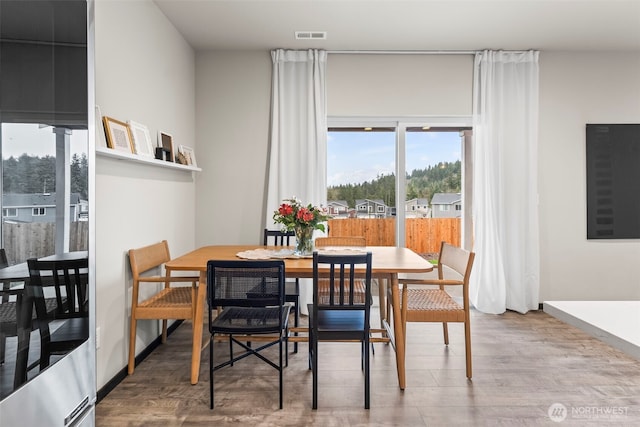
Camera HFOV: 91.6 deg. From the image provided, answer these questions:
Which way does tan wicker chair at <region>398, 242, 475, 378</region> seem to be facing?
to the viewer's left

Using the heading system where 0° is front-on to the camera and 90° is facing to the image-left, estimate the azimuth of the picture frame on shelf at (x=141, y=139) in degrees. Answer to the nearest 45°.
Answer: approximately 315°

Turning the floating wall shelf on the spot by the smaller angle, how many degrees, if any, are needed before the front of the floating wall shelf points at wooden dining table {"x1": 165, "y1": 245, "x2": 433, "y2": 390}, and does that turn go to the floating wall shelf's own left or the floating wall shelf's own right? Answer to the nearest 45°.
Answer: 0° — it already faces it

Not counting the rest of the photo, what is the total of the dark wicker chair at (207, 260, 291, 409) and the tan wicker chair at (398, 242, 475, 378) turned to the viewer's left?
1

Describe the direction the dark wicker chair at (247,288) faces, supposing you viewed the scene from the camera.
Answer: facing away from the viewer

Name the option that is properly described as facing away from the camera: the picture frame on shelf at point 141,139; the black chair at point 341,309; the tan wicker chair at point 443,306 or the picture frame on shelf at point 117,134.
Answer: the black chair

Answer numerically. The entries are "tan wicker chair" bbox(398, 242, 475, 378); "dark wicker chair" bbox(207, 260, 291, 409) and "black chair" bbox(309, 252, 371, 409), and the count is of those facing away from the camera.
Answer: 2

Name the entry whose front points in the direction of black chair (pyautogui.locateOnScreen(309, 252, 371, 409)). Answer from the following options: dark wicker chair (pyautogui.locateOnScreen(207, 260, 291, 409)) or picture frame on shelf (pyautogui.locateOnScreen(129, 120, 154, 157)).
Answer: the picture frame on shelf

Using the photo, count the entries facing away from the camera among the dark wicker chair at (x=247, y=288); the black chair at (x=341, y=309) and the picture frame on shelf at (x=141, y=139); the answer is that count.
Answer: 2

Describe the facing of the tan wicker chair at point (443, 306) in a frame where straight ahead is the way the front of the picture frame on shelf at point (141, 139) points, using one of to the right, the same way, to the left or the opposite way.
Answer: the opposite way

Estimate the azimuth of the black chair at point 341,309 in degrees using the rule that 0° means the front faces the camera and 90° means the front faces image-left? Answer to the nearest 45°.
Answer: approximately 180°

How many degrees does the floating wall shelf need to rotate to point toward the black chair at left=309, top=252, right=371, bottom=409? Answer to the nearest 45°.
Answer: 0° — it already faces it

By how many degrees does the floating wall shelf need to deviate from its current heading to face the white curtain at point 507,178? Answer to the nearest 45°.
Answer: approximately 45° to its left

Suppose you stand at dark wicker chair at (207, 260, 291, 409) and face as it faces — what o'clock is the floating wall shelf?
The floating wall shelf is roughly at 10 o'clock from the dark wicker chair.
